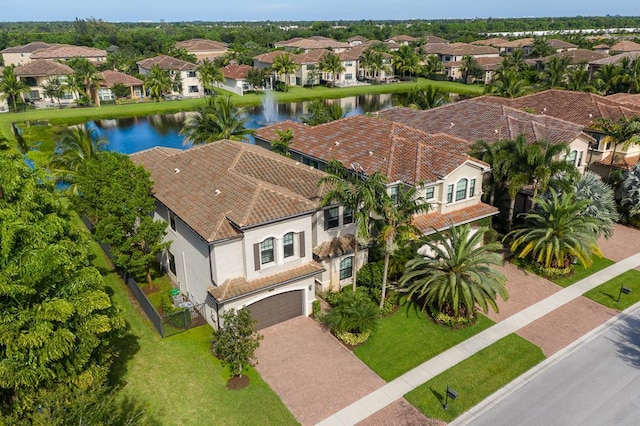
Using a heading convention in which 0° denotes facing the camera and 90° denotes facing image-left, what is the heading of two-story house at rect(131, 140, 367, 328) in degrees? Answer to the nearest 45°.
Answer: approximately 315°

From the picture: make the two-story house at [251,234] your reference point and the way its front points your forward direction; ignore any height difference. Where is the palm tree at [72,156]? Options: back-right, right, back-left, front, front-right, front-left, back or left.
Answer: back

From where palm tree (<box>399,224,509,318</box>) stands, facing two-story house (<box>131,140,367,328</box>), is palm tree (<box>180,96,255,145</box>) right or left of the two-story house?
right

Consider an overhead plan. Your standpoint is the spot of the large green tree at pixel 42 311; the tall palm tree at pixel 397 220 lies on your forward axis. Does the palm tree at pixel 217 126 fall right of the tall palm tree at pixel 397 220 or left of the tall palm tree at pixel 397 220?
left

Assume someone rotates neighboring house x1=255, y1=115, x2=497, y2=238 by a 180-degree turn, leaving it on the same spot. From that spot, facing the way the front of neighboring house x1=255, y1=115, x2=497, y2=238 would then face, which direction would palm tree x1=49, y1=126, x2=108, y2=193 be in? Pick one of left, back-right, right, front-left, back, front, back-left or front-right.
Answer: front-left

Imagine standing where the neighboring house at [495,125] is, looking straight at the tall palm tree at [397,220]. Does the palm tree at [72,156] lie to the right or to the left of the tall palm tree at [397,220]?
right

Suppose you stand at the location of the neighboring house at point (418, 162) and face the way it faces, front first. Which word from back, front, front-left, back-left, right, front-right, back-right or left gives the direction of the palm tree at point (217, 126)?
back

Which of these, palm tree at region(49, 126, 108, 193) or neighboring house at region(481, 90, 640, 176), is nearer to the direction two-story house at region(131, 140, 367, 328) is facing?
the neighboring house
